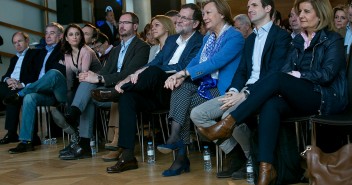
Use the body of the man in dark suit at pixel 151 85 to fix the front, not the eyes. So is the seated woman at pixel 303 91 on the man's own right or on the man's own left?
on the man's own left

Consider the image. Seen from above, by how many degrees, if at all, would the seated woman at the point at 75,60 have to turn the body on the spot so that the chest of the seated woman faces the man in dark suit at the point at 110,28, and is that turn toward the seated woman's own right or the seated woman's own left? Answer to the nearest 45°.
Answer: approximately 135° to the seated woman's own right

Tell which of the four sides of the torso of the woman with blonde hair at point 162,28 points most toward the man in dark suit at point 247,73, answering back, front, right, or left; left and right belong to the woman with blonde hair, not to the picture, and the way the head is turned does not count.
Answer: left

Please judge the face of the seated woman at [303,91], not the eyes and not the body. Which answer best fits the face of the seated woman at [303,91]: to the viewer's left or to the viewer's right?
to the viewer's left
